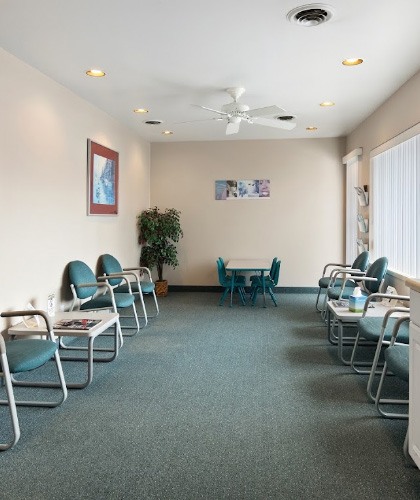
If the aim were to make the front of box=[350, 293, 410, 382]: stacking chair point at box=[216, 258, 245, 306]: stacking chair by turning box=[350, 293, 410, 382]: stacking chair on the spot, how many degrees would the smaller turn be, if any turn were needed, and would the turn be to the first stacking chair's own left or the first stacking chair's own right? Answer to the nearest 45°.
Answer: approximately 90° to the first stacking chair's own right

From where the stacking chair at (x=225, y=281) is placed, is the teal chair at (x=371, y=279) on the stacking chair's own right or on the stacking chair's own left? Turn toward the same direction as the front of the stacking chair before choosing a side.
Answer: on the stacking chair's own right

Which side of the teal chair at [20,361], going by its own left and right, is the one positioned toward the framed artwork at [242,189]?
left

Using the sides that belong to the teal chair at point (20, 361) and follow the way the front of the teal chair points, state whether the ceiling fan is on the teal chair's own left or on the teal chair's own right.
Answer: on the teal chair's own left

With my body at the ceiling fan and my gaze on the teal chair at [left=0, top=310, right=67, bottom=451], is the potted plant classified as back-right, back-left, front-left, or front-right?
back-right

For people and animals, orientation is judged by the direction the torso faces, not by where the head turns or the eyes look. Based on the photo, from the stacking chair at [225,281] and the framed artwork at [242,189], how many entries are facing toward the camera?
1

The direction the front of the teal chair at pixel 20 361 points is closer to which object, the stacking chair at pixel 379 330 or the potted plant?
the stacking chair

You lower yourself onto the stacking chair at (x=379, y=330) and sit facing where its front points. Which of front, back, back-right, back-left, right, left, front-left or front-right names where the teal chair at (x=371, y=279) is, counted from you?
back-right

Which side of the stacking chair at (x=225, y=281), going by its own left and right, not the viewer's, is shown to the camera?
right
